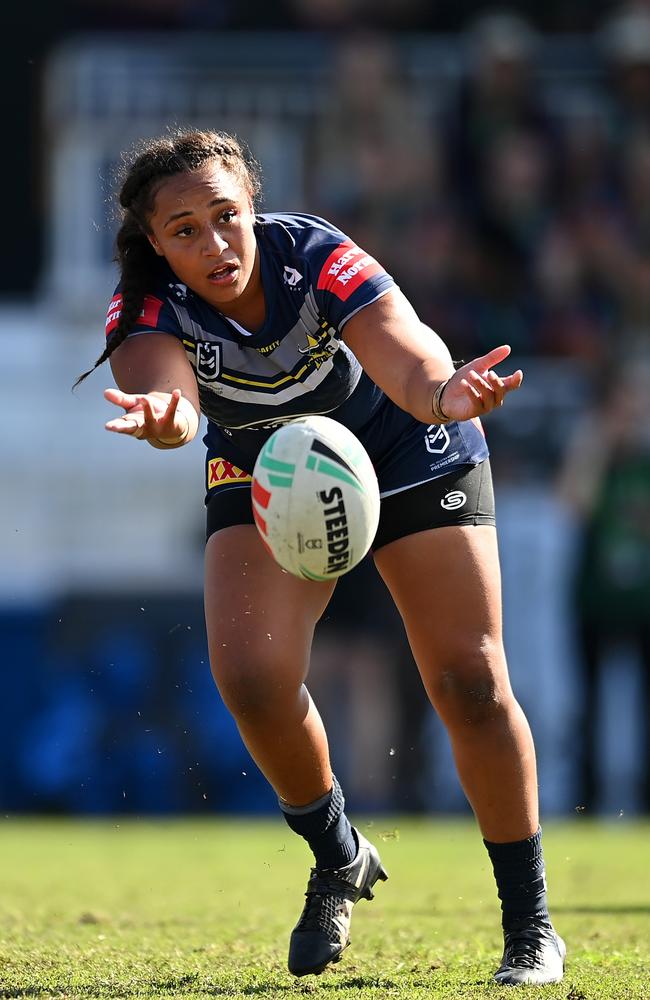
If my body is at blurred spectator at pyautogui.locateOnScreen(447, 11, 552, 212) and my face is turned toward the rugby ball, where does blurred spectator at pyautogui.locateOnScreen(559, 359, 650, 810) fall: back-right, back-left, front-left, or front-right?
front-left

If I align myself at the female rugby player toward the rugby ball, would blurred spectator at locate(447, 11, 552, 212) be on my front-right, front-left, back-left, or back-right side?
back-left

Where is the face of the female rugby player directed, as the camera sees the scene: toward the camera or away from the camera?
toward the camera

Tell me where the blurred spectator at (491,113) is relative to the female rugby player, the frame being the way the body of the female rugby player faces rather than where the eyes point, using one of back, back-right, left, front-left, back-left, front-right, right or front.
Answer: back

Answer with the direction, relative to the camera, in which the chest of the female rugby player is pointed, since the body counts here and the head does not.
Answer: toward the camera

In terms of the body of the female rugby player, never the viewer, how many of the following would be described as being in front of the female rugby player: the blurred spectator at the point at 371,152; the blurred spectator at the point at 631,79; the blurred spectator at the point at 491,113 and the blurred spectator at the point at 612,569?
0

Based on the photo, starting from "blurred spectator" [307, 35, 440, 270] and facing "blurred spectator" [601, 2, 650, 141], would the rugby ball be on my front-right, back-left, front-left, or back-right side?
back-right

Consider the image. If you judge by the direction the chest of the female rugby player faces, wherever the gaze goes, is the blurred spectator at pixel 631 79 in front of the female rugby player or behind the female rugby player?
behind

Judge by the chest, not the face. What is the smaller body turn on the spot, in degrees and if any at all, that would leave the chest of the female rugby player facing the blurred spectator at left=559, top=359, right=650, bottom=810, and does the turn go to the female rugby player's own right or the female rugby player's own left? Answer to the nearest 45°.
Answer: approximately 180°

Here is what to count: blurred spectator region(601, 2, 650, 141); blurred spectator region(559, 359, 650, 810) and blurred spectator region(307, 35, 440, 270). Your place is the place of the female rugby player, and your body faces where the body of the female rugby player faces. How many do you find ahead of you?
0

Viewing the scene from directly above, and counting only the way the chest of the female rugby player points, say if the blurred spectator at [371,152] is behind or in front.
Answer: behind
